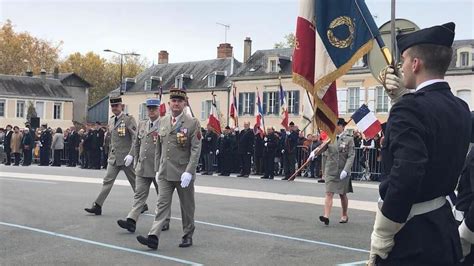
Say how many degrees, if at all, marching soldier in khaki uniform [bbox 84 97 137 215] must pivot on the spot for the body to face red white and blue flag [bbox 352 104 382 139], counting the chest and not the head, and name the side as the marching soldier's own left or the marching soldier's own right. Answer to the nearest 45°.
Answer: approximately 135° to the marching soldier's own left

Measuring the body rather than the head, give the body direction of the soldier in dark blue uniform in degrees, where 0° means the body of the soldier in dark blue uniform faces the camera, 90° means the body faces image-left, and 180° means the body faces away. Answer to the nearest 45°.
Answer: approximately 135°

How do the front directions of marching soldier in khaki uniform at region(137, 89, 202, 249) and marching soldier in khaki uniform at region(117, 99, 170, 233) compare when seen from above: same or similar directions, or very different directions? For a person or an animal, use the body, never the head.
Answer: same or similar directions

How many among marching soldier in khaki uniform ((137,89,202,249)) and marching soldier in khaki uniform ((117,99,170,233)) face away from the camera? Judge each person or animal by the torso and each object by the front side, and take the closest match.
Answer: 0

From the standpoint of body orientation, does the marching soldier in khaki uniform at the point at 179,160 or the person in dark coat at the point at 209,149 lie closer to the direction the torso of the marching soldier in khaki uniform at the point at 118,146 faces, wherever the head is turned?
the marching soldier in khaki uniform

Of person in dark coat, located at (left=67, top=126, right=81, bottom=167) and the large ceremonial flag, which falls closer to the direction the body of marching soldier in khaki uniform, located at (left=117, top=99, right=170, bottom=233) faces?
the large ceremonial flag

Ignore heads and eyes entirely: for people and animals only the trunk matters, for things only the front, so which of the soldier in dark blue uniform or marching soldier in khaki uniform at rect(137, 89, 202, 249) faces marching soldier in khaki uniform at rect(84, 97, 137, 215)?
the soldier in dark blue uniform

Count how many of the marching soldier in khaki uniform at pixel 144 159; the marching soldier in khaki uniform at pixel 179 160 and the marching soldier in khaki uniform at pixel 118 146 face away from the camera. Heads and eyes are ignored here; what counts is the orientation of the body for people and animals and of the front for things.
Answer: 0

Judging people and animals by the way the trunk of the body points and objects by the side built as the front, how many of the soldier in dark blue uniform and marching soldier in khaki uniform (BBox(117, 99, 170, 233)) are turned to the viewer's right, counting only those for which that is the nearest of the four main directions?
0

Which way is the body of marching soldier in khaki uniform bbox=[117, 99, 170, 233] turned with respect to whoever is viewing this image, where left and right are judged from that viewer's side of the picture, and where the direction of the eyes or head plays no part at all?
facing the viewer and to the left of the viewer

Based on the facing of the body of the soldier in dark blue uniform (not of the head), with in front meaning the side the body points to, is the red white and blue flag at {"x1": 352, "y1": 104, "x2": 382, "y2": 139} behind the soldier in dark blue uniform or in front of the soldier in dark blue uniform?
in front

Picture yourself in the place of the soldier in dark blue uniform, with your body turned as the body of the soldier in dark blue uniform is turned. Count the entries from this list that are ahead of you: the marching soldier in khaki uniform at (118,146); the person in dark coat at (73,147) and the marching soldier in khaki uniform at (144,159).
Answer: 3

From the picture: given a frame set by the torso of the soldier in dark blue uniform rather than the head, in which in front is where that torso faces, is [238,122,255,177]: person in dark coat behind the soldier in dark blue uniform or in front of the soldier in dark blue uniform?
in front

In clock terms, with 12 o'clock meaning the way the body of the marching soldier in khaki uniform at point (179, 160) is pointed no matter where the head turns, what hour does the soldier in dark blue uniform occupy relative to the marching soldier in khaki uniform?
The soldier in dark blue uniform is roughly at 10 o'clock from the marching soldier in khaki uniform.

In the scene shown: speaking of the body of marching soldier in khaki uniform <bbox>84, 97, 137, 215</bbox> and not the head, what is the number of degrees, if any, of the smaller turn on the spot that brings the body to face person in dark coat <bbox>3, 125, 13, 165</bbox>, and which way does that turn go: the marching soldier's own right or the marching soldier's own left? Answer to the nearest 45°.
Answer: approximately 135° to the marching soldier's own right

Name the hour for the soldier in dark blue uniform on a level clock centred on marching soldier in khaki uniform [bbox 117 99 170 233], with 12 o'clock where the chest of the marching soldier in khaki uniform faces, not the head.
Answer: The soldier in dark blue uniform is roughly at 10 o'clock from the marching soldier in khaki uniform.
